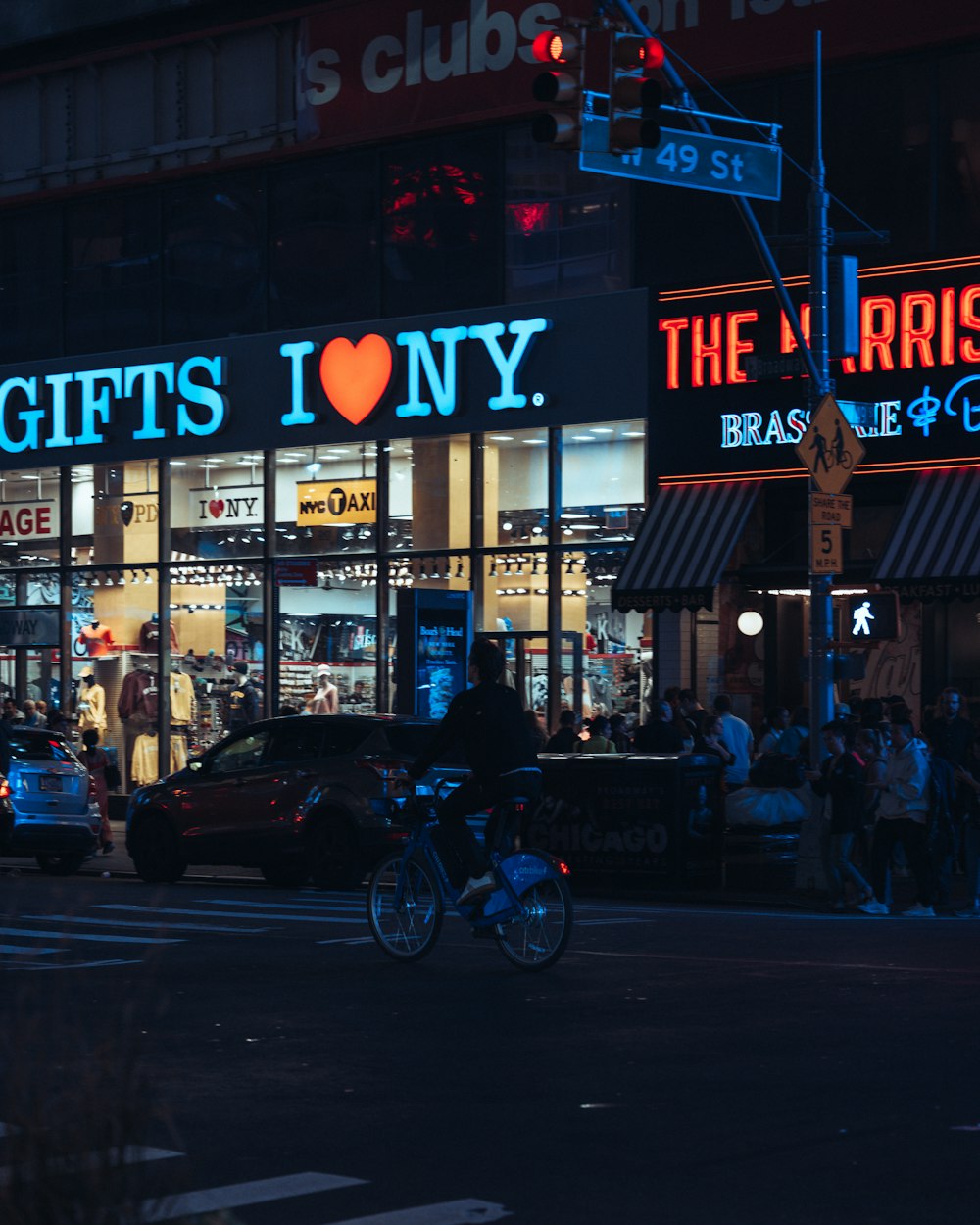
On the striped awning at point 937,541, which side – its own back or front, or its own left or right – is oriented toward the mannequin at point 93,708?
right

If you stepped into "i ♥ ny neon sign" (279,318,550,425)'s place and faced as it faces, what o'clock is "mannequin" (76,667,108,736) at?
The mannequin is roughly at 4 o'clock from the i ♥ ny neon sign.

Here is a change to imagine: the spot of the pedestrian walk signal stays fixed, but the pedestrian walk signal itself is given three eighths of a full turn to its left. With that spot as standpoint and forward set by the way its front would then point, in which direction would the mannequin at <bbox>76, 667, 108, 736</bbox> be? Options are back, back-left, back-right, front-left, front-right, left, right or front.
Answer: left

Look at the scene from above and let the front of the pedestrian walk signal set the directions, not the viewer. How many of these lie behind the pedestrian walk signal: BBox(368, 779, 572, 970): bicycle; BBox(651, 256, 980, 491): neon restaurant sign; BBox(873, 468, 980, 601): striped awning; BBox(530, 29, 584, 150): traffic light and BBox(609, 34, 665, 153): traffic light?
2

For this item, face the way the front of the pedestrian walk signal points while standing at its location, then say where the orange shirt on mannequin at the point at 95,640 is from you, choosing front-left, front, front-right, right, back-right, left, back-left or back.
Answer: back-right

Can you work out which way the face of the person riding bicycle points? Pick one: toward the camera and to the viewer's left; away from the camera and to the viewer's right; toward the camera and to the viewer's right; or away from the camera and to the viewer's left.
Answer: away from the camera and to the viewer's left

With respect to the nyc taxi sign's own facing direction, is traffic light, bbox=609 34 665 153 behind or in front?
in front

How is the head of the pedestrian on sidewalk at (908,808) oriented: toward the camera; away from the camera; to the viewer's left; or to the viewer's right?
to the viewer's left

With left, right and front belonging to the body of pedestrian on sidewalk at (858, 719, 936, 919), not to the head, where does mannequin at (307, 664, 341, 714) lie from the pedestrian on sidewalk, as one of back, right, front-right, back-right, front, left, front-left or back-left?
front-right

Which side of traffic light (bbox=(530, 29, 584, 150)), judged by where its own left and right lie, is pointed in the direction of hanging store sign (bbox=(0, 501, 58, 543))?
right

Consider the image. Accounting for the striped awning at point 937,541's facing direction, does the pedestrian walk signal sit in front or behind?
in front
